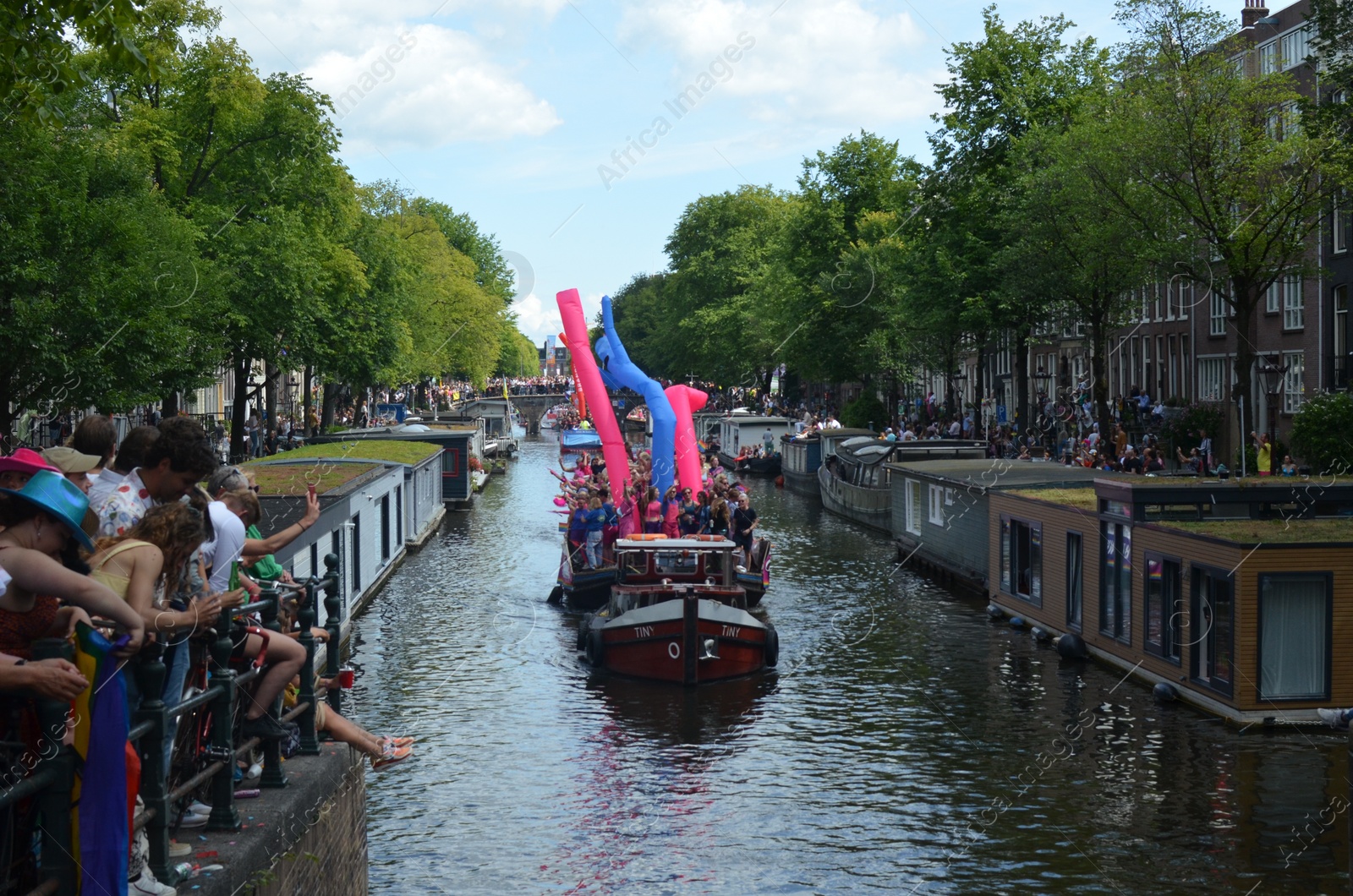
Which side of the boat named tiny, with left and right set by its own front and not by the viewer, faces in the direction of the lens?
front

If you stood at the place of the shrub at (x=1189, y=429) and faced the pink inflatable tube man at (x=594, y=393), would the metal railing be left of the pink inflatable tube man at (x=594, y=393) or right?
left

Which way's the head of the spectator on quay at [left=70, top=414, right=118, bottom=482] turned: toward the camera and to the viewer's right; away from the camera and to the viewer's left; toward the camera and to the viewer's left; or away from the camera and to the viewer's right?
away from the camera and to the viewer's right

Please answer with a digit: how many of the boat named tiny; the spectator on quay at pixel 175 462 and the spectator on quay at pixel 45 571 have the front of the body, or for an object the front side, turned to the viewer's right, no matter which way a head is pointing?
2

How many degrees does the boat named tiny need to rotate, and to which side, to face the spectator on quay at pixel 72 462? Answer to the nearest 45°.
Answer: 0° — it already faces them

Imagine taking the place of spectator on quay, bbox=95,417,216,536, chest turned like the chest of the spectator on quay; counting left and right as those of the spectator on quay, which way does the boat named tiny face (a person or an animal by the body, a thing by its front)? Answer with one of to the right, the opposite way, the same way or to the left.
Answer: to the right

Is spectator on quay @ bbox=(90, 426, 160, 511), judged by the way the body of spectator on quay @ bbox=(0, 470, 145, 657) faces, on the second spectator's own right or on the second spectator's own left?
on the second spectator's own left

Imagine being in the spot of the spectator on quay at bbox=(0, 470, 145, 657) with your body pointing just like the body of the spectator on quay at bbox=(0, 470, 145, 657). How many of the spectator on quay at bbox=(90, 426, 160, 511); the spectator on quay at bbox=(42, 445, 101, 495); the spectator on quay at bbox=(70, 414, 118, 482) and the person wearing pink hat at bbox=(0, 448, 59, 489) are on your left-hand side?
4

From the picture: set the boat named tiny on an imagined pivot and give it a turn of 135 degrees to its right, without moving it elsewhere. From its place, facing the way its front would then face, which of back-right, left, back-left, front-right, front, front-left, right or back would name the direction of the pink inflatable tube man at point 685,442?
front-right

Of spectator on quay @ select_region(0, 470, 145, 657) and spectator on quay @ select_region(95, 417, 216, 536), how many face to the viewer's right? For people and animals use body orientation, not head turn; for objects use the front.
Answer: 2

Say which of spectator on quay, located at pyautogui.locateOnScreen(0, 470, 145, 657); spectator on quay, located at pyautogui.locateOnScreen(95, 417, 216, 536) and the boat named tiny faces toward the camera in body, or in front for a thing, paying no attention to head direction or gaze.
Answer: the boat named tiny

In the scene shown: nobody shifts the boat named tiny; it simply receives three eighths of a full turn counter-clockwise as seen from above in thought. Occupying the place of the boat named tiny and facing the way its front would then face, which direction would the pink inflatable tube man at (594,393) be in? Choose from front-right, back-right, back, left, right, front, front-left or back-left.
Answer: front-left

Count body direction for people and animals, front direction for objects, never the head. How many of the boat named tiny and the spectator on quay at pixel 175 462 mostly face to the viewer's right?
1

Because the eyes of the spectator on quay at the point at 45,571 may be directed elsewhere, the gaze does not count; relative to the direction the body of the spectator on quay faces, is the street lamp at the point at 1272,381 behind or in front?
in front

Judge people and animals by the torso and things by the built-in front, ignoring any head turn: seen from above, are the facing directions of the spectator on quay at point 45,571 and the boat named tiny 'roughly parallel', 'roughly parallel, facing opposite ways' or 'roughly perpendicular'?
roughly perpendicular

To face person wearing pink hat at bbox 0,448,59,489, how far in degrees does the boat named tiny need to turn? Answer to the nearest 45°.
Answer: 0° — it already faces them

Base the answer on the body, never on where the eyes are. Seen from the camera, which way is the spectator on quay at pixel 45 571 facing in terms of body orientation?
to the viewer's right
